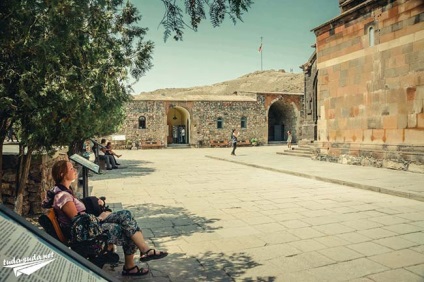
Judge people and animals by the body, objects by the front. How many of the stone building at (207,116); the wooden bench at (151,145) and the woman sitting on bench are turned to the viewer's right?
1

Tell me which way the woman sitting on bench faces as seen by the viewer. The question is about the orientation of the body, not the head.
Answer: to the viewer's right

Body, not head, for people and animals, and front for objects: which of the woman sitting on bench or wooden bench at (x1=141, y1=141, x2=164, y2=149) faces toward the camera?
the wooden bench

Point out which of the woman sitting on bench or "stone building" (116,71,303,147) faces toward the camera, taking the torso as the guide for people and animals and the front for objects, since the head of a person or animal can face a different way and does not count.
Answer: the stone building

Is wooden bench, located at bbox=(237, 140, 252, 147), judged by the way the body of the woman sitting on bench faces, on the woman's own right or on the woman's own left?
on the woman's own left

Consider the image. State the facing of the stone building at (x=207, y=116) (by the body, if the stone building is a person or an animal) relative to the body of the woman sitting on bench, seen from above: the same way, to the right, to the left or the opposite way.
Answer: to the right

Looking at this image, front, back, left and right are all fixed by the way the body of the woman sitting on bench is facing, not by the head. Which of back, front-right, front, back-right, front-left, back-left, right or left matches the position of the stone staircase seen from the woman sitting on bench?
front-left

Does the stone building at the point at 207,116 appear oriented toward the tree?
yes

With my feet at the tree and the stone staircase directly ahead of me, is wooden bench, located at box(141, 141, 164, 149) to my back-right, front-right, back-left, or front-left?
front-left

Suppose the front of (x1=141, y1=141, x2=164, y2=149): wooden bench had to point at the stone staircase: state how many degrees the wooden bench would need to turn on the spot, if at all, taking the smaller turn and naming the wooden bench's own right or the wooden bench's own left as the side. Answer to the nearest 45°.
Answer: approximately 45° to the wooden bench's own left

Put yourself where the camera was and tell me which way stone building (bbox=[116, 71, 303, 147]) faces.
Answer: facing the viewer

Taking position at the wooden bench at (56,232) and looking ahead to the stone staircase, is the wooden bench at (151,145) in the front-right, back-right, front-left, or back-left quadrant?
front-left

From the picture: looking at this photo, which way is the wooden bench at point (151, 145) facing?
toward the camera

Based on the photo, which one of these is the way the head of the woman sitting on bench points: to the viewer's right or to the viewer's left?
to the viewer's right

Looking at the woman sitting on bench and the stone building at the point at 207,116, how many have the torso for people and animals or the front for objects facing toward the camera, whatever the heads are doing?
1
